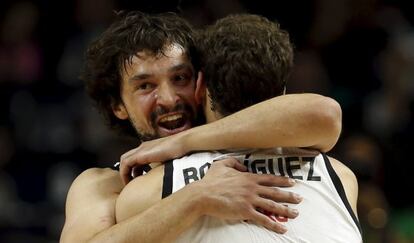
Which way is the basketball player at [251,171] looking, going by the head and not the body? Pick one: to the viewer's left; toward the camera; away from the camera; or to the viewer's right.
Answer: away from the camera

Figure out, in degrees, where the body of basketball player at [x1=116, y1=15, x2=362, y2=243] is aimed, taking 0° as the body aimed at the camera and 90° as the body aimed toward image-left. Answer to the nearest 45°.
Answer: approximately 180°
